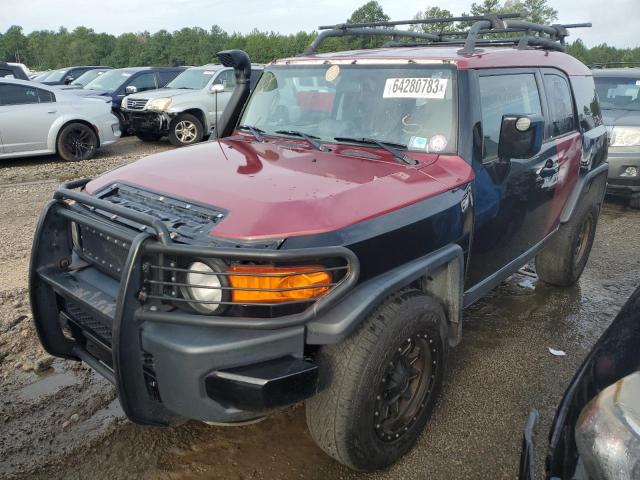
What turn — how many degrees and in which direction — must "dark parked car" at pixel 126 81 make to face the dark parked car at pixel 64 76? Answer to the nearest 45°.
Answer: approximately 135° to its right

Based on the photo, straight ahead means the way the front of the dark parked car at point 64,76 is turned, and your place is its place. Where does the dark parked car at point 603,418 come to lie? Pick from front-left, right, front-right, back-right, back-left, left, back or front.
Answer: front-left

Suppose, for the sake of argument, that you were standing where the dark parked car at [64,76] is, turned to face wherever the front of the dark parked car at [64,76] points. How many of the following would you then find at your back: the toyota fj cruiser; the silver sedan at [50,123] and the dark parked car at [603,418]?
0

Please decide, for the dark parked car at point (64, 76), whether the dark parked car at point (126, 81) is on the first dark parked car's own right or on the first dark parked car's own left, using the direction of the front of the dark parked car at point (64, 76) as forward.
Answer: on the first dark parked car's own left

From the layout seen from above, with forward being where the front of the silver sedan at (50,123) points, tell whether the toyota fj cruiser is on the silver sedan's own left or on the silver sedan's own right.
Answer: on the silver sedan's own left

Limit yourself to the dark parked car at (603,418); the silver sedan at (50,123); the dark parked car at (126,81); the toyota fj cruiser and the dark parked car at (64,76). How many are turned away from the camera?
0

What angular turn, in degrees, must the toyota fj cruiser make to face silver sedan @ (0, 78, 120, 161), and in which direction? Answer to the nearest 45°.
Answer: approximately 90° to its right

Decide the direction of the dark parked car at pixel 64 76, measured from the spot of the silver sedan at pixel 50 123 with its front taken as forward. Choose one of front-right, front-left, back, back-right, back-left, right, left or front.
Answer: right

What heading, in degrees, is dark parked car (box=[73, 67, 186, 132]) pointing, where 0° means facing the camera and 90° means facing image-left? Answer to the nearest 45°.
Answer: approximately 45°

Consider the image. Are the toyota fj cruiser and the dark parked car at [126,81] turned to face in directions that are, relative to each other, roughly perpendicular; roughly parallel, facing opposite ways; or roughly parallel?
roughly parallel

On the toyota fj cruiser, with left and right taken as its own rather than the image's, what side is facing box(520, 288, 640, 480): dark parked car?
left

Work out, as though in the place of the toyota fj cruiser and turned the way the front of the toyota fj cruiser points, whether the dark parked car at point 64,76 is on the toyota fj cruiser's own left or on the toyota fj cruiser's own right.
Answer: on the toyota fj cruiser's own right
